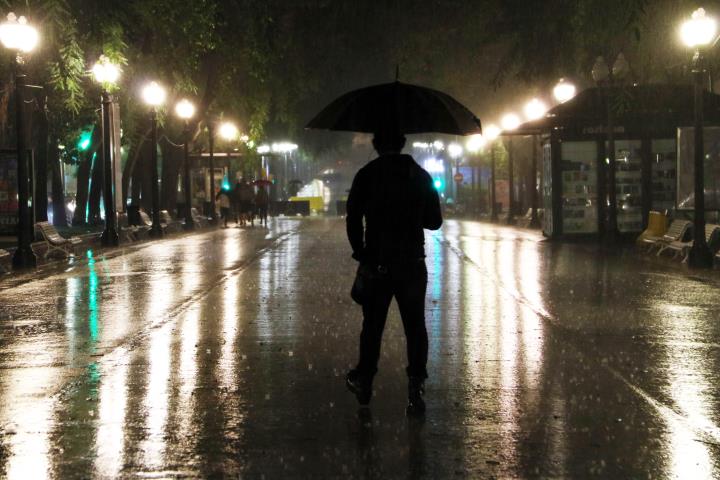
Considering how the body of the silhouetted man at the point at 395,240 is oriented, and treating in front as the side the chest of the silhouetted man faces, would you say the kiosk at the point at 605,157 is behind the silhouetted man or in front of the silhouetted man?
in front

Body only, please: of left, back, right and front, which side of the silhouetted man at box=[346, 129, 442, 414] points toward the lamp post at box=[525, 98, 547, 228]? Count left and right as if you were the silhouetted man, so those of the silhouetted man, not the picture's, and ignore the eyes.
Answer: front

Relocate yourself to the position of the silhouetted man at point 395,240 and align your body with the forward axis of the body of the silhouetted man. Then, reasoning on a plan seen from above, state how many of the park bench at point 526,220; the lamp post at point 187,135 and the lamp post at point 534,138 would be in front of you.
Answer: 3

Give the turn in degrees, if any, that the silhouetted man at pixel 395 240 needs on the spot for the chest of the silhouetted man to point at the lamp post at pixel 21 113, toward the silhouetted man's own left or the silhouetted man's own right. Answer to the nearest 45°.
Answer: approximately 45° to the silhouetted man's own left

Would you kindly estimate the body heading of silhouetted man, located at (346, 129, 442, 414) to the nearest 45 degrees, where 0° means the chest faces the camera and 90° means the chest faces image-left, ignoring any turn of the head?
approximately 180°

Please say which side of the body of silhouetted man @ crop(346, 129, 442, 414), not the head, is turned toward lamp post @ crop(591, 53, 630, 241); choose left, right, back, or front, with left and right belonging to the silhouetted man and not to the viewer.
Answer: front
